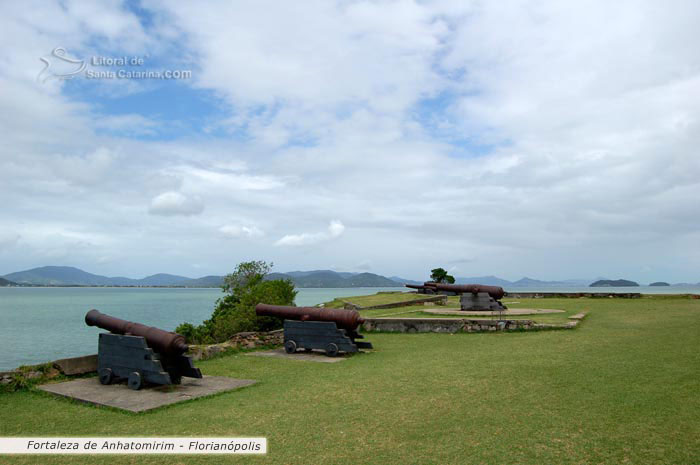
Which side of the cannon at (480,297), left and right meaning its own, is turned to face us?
left

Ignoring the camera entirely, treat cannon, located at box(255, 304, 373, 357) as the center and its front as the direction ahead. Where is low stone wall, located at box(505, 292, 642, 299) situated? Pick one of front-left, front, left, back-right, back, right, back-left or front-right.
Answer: back-right

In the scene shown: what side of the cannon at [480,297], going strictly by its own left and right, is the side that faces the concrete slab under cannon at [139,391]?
left

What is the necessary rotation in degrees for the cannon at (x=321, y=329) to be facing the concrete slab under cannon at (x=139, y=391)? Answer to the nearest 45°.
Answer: approximately 45° to its left

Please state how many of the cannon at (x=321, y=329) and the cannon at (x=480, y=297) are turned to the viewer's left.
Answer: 2

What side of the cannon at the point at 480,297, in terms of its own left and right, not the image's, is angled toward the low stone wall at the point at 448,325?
left

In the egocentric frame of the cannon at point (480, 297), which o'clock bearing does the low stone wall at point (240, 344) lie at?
The low stone wall is roughly at 10 o'clock from the cannon.

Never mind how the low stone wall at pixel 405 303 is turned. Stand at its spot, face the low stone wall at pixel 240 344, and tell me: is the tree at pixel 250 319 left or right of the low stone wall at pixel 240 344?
right

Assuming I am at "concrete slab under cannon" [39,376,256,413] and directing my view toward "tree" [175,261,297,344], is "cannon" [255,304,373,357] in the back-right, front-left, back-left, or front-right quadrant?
front-right

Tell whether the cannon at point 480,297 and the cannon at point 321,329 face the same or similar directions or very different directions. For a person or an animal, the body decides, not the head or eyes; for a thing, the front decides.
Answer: same or similar directions

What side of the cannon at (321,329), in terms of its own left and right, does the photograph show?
left
